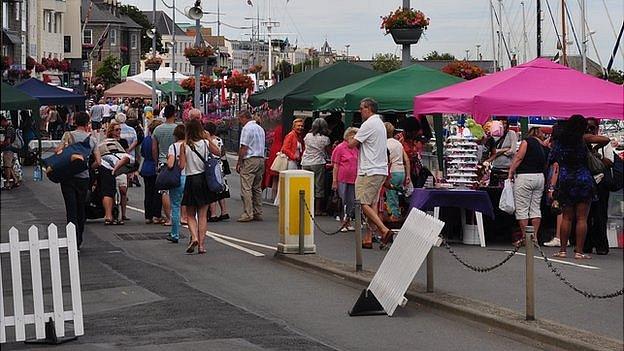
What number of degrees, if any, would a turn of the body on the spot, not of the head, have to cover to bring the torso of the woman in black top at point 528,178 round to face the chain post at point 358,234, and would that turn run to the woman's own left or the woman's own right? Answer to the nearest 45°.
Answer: approximately 90° to the woman's own left

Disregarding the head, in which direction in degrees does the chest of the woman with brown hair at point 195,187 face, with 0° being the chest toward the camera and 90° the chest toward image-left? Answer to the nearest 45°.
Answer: approximately 180°

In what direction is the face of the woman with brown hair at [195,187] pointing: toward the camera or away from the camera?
away from the camera

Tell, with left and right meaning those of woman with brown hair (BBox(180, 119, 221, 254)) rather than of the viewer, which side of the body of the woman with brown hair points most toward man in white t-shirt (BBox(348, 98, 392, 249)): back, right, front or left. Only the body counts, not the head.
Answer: right

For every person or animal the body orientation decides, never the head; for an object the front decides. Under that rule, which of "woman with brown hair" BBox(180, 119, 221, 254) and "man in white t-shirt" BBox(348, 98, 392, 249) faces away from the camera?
the woman with brown hair

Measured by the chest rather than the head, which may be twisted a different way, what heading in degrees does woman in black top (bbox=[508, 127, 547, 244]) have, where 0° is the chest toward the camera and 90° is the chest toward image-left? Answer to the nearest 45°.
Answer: approximately 135°

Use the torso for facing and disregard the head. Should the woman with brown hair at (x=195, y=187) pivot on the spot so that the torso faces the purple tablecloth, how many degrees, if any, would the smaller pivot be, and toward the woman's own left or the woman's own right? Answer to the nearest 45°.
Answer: approximately 90° to the woman's own right
